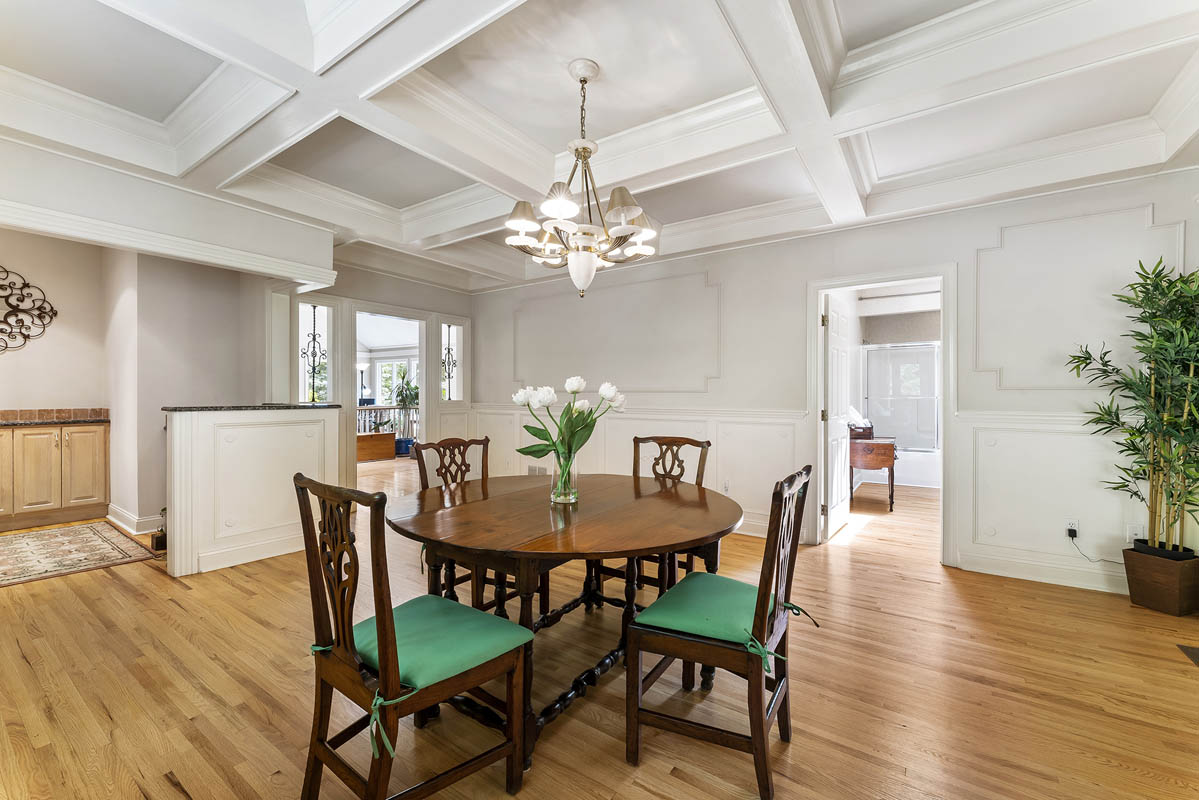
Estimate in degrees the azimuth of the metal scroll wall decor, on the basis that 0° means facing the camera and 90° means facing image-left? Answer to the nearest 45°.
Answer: approximately 0°

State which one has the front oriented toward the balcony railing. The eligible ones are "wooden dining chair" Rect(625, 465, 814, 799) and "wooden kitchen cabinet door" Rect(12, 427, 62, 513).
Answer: the wooden dining chair

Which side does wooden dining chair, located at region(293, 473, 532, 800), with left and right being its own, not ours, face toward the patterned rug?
left

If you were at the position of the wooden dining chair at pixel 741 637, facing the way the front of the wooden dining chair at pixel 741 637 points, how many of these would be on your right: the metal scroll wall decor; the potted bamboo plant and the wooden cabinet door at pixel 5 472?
1

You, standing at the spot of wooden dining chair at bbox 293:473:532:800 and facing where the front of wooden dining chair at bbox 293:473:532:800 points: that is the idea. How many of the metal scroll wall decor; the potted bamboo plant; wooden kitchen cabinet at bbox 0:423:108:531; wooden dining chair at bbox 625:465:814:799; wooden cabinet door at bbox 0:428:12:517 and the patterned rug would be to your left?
4

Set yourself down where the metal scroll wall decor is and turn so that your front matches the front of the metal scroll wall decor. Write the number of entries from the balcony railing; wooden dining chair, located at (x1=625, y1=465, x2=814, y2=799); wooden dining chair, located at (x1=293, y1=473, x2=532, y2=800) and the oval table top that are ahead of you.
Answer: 3

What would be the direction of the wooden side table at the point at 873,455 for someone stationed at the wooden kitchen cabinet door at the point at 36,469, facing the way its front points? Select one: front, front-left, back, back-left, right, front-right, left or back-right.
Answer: front-left

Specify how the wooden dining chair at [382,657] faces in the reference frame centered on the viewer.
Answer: facing away from the viewer and to the right of the viewer

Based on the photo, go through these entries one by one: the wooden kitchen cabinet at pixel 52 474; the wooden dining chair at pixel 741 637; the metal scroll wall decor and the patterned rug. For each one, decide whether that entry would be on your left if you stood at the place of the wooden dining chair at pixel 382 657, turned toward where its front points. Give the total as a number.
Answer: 3

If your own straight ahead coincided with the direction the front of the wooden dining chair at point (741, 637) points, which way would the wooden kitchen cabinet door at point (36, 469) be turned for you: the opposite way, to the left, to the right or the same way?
the opposite way

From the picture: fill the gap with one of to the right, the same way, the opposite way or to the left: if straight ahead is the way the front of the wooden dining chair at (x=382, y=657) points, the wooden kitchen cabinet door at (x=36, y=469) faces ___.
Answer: to the right

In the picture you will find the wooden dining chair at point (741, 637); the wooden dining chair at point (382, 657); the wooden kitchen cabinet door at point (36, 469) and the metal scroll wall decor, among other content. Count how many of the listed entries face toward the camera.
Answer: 2

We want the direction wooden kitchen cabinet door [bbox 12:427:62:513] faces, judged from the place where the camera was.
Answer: facing the viewer

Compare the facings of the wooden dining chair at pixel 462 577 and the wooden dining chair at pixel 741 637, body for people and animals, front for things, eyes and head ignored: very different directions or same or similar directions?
very different directions
